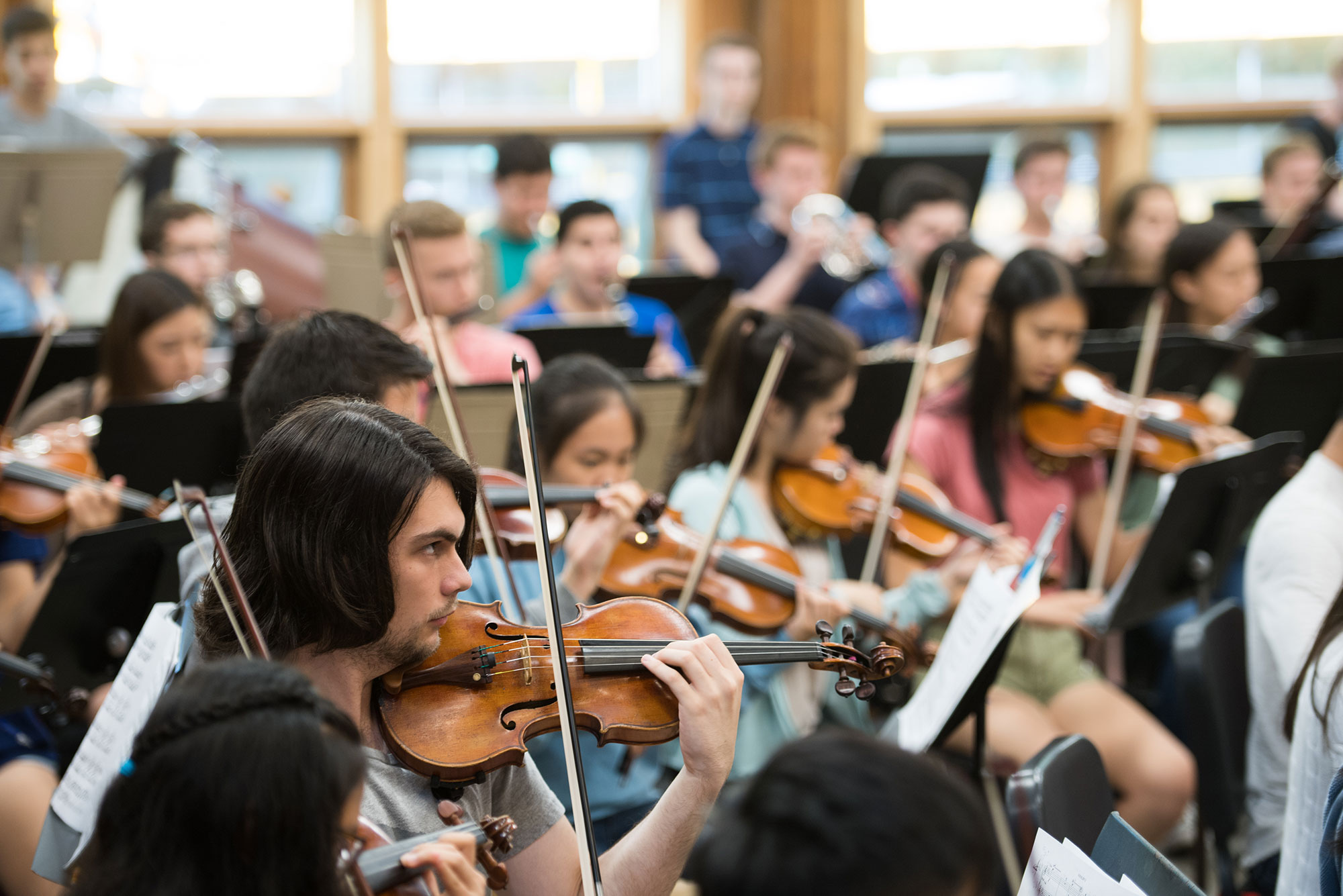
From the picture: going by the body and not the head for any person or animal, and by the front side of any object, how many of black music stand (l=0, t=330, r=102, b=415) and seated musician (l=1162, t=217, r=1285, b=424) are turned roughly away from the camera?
1

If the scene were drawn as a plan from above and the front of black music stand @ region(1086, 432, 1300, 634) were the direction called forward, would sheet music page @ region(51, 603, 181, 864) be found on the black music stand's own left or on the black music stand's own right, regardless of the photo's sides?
on the black music stand's own left

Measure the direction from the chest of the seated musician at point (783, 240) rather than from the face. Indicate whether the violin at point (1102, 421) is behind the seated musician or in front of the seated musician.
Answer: in front

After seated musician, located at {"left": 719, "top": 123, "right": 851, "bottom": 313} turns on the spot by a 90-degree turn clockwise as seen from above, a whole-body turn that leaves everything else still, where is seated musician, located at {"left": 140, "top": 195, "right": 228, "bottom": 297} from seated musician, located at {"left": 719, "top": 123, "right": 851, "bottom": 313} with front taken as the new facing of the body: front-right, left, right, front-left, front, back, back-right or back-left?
front

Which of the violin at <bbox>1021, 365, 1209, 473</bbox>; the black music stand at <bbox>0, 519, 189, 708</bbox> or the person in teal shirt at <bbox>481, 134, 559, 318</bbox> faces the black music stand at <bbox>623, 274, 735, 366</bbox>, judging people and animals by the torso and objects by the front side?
the person in teal shirt

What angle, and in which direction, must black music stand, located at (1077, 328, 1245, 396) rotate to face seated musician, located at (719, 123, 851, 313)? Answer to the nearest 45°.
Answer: approximately 45° to its left

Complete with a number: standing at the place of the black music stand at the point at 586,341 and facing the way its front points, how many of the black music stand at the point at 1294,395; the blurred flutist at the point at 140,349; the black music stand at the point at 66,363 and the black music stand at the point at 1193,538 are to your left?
2

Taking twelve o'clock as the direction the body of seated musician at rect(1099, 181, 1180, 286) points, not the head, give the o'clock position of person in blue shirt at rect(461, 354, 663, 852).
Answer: The person in blue shirt is roughly at 2 o'clock from the seated musician.

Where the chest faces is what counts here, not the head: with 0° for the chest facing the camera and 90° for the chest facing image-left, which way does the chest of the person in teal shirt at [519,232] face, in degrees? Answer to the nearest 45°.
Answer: approximately 315°

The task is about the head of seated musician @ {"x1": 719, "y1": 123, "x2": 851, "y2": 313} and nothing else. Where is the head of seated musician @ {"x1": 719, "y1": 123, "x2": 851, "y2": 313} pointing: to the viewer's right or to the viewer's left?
to the viewer's right

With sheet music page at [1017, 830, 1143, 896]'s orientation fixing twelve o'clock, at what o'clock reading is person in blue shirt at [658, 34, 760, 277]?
The person in blue shirt is roughly at 4 o'clock from the sheet music page.

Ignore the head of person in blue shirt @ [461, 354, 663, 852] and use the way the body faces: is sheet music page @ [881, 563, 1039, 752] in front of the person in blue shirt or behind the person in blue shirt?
in front

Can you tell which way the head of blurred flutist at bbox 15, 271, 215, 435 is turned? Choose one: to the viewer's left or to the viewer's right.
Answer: to the viewer's right

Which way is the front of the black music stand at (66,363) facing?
away from the camera
